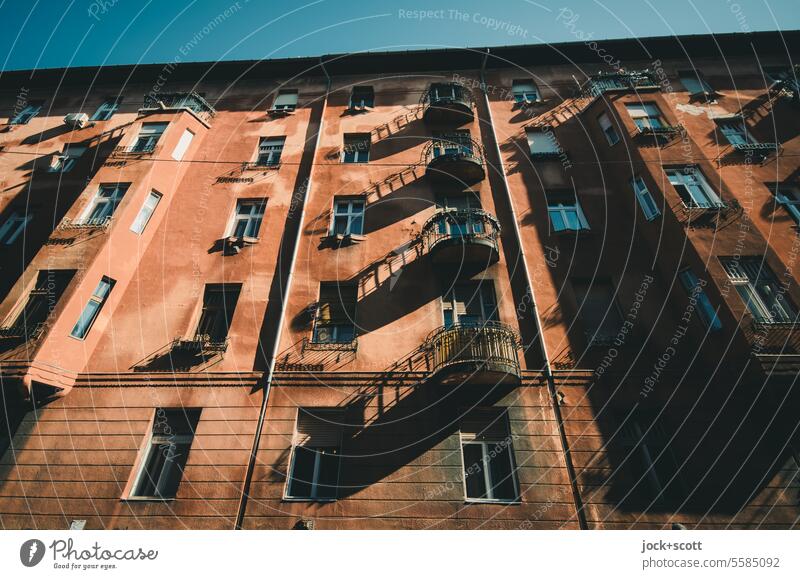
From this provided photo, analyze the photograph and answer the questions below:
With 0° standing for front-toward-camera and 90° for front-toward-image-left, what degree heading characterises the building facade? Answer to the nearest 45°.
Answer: approximately 0°
